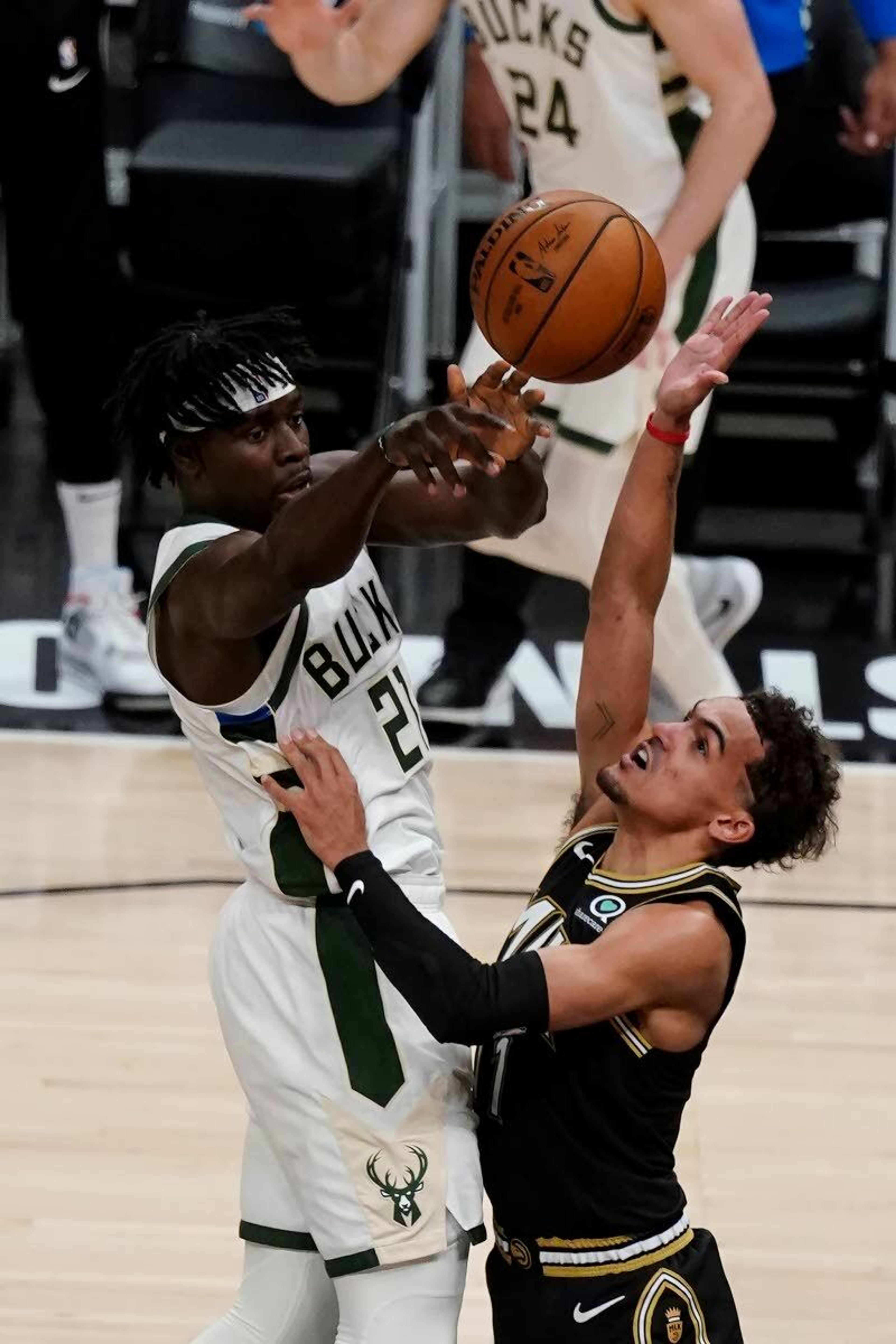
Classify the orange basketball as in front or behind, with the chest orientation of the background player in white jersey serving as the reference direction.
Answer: in front

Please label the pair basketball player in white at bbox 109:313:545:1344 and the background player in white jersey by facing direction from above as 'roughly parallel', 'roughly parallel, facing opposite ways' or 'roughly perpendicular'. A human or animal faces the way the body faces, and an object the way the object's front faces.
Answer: roughly perpendicular

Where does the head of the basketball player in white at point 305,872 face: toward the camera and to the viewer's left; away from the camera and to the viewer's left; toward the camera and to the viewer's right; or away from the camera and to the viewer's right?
toward the camera and to the viewer's right

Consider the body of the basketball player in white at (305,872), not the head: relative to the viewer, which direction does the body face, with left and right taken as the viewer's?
facing the viewer and to the right of the viewer

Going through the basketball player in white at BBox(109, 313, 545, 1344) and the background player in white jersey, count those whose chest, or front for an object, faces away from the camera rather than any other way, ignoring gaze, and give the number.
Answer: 0

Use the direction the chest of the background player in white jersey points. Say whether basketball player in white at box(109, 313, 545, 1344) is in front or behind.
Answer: in front

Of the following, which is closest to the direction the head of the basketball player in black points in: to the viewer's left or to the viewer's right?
to the viewer's left

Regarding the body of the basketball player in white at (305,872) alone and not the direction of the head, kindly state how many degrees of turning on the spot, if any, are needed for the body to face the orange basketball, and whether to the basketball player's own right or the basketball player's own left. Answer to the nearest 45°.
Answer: approximately 90° to the basketball player's own left
